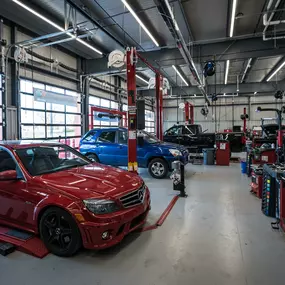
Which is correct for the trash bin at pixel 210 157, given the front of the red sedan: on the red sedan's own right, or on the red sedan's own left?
on the red sedan's own left

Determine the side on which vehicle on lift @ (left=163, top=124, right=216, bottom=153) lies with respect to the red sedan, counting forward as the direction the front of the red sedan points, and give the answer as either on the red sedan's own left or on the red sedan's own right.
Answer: on the red sedan's own left

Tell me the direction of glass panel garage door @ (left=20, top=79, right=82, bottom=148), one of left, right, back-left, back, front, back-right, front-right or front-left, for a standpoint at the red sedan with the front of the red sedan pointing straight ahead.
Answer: back-left

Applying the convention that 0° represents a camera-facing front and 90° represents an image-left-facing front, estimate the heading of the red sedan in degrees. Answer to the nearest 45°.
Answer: approximately 315°

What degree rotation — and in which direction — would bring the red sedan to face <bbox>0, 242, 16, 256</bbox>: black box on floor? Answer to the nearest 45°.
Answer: approximately 135° to its right

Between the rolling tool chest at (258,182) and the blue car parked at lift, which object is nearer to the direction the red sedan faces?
the rolling tool chest

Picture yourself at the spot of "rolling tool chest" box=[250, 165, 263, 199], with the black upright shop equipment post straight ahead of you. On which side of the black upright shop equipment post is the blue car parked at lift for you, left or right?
right

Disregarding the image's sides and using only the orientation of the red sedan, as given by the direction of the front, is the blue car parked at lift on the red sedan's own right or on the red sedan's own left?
on the red sedan's own left

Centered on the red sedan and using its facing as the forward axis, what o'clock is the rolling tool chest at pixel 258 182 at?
The rolling tool chest is roughly at 10 o'clock from the red sedan.
